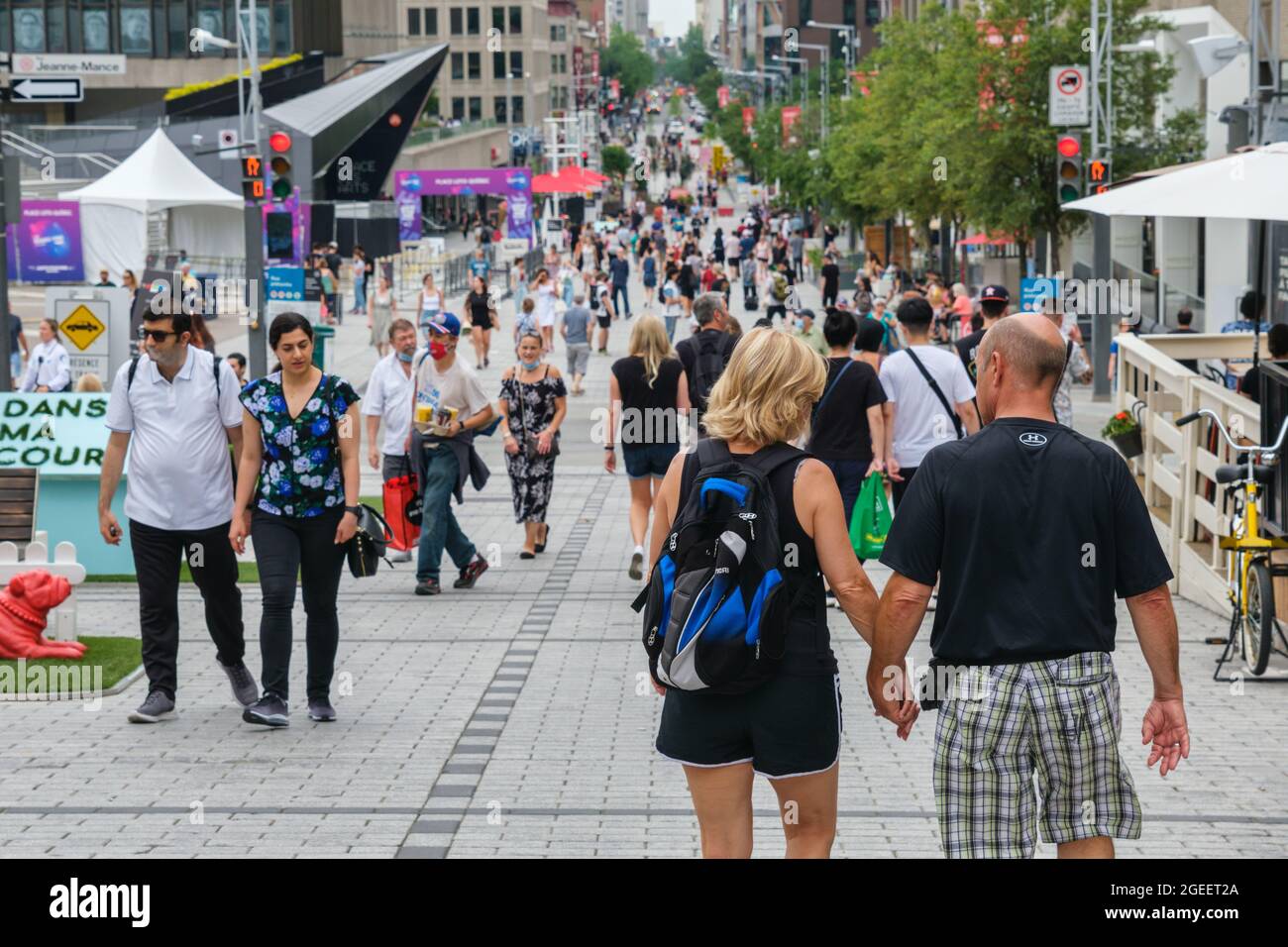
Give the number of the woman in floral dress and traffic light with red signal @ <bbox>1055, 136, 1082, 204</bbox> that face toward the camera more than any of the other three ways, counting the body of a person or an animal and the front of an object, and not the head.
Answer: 2

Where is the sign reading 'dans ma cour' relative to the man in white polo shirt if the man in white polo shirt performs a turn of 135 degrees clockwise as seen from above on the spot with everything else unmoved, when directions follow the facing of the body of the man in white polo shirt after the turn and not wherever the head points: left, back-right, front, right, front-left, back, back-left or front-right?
front-right

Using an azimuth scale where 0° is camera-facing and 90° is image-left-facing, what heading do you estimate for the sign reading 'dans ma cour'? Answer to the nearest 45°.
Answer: approximately 0°

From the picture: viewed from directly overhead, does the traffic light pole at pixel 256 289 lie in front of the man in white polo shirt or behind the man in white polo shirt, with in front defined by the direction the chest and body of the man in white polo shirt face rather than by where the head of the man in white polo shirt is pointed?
behind

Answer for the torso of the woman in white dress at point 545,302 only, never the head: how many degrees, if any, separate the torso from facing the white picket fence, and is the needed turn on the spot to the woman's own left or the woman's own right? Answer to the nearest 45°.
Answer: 0° — they already face it

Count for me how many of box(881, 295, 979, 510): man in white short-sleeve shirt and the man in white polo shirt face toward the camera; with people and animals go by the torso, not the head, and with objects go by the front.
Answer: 1

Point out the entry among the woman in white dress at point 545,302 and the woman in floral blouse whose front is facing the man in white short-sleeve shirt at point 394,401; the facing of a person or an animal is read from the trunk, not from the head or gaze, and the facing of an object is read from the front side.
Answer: the woman in white dress

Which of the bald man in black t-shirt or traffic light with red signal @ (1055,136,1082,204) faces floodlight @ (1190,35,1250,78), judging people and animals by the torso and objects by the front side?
the bald man in black t-shirt
